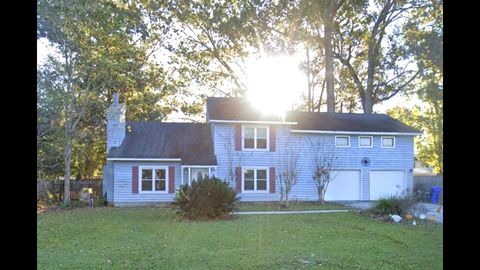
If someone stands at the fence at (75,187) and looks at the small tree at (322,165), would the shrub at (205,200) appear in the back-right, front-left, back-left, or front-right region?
front-right

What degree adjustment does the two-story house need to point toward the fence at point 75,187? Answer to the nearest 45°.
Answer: approximately 90° to its right

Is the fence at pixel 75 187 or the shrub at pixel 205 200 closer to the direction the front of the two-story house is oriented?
the shrub

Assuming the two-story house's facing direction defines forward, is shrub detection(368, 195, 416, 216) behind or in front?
in front

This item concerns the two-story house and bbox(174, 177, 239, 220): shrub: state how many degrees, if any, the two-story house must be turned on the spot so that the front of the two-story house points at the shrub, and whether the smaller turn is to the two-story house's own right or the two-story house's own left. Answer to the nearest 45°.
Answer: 0° — it already faces it

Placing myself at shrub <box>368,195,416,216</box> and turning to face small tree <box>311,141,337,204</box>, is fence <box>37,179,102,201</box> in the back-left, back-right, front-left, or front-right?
front-left

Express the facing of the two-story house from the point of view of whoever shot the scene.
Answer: facing the viewer

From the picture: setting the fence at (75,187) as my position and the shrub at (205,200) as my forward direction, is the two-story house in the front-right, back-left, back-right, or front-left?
front-left
